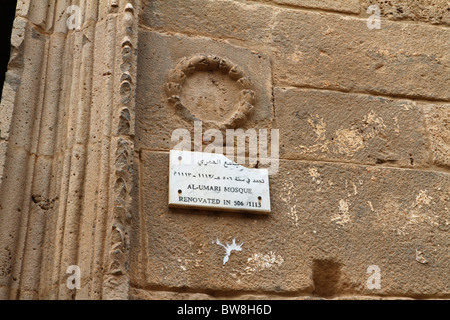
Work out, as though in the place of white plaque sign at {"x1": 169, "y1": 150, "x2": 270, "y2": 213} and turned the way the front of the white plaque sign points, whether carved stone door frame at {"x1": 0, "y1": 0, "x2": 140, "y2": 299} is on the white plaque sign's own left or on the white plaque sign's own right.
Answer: on the white plaque sign's own right

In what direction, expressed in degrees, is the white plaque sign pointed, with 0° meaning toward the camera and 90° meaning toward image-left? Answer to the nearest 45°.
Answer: approximately 0°
